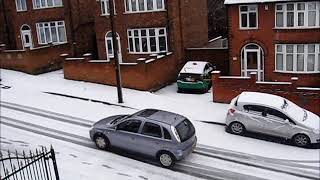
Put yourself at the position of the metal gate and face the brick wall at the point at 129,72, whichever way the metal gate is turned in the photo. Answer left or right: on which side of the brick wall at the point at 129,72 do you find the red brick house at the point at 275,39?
right

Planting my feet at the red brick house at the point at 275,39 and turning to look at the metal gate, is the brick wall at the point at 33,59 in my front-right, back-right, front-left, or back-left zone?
front-right

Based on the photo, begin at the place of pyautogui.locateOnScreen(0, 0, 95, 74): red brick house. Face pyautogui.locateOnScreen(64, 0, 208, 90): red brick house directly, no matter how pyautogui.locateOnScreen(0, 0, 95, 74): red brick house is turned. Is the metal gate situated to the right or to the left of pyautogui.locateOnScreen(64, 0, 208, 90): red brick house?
right

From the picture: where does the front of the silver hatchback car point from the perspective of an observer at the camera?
facing away from the viewer and to the left of the viewer

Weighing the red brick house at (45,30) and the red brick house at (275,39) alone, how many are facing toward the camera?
2

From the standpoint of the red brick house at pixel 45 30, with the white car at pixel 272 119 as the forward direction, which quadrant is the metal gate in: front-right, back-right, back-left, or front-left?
front-right

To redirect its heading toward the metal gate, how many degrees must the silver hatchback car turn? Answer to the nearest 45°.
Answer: approximately 90° to its left

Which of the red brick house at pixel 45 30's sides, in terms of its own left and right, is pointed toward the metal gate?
front

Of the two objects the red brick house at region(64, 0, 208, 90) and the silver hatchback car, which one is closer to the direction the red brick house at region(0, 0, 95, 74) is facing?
the silver hatchback car

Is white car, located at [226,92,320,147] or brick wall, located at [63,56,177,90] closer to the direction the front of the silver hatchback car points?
the brick wall

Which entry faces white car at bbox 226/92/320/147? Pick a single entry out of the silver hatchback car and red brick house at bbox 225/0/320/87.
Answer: the red brick house

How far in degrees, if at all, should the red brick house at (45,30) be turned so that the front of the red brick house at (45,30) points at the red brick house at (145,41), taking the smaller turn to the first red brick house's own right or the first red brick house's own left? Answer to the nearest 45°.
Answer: approximately 45° to the first red brick house's own left

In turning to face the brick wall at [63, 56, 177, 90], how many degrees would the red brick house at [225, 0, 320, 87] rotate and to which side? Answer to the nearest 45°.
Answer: approximately 90° to its right

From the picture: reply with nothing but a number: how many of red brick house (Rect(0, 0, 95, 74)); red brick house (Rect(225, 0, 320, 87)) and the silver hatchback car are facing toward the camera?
2

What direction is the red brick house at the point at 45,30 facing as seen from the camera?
toward the camera

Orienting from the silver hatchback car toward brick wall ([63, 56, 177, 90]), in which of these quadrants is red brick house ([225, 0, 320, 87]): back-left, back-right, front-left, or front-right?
front-right

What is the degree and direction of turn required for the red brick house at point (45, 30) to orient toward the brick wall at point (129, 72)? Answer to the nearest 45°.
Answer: approximately 45° to its left

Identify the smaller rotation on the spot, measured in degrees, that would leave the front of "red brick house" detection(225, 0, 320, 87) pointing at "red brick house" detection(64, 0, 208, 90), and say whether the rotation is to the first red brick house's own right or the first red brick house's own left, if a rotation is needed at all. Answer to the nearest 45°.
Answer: approximately 90° to the first red brick house's own right

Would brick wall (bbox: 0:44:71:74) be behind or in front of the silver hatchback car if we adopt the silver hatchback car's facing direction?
in front
